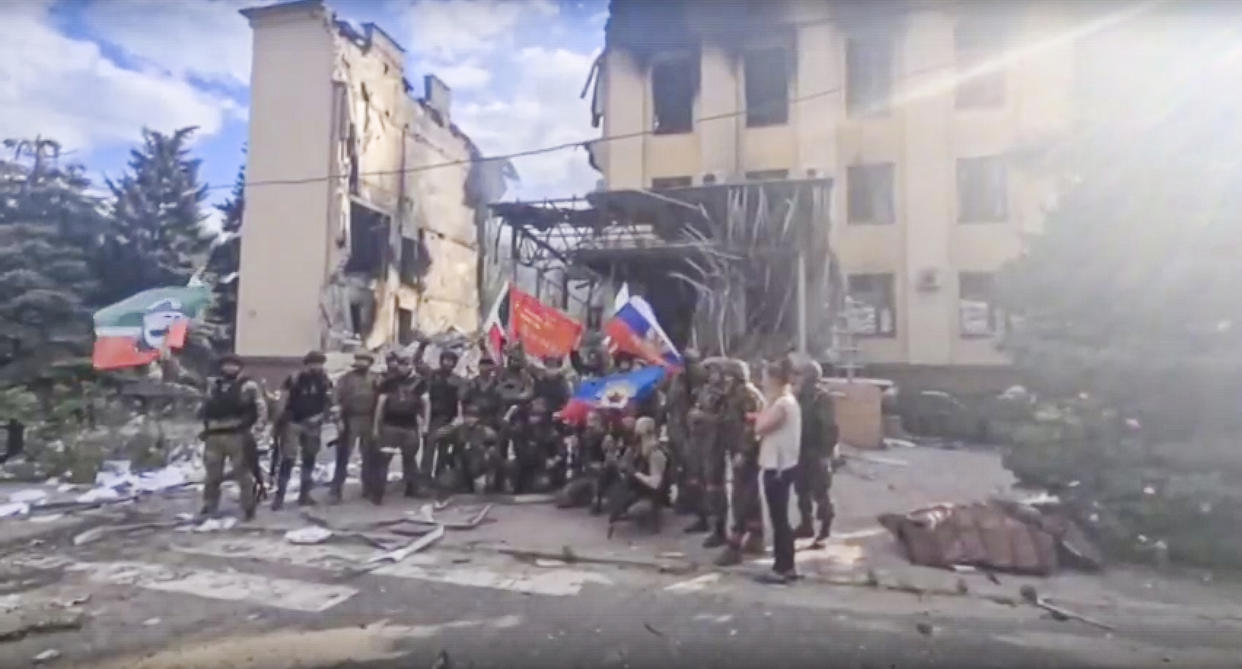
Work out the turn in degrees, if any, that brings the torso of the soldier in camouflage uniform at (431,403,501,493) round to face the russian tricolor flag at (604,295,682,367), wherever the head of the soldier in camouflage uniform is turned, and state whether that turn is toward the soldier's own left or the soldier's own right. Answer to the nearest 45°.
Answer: approximately 90° to the soldier's own left

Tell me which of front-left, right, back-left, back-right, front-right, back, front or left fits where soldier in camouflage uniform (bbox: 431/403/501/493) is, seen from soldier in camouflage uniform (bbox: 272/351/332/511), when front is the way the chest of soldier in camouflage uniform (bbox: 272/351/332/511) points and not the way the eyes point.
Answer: left

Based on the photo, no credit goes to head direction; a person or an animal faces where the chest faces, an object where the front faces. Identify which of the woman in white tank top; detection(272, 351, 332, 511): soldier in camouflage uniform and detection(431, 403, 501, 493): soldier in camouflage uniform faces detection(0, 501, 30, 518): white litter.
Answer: the woman in white tank top

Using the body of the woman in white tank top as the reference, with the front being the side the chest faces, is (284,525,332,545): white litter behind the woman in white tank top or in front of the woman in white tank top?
in front

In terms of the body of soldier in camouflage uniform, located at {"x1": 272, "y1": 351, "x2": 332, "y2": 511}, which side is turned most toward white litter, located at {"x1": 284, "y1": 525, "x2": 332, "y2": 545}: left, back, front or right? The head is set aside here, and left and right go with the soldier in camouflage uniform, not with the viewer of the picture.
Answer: front

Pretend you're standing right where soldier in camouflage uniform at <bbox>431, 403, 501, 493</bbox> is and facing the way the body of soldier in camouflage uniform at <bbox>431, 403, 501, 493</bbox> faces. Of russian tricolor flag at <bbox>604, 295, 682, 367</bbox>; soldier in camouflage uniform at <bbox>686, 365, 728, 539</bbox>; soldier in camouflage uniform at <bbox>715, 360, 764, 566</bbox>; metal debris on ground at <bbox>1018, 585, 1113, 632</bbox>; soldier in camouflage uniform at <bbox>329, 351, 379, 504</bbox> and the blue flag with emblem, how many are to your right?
1

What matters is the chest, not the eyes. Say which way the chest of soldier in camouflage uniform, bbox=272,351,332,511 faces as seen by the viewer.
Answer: toward the camera

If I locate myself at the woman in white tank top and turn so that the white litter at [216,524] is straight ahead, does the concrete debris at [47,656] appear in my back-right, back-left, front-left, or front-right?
front-left

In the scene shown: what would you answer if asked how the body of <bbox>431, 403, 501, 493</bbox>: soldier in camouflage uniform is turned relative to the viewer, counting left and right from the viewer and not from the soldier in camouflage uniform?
facing the viewer

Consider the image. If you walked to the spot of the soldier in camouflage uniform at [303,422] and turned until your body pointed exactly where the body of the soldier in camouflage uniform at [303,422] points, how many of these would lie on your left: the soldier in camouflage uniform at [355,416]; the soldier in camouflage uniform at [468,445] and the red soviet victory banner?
3

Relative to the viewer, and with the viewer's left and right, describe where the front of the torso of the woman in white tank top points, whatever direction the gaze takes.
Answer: facing to the left of the viewer

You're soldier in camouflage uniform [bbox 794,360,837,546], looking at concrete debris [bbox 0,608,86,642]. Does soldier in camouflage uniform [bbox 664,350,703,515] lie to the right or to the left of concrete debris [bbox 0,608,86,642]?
right
